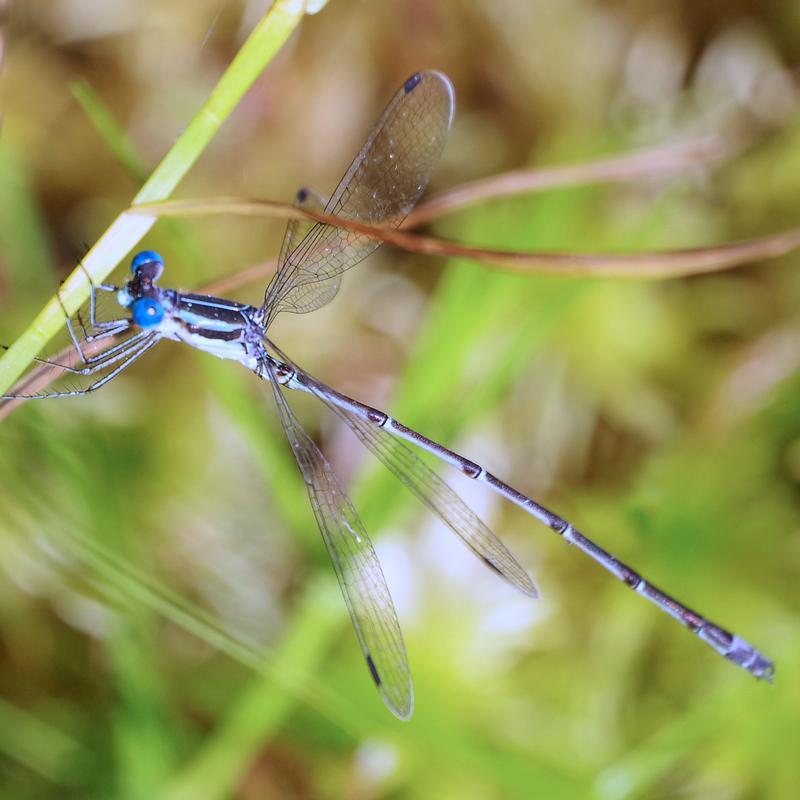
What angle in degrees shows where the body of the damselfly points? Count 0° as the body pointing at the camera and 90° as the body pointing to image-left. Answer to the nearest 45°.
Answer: approximately 90°
